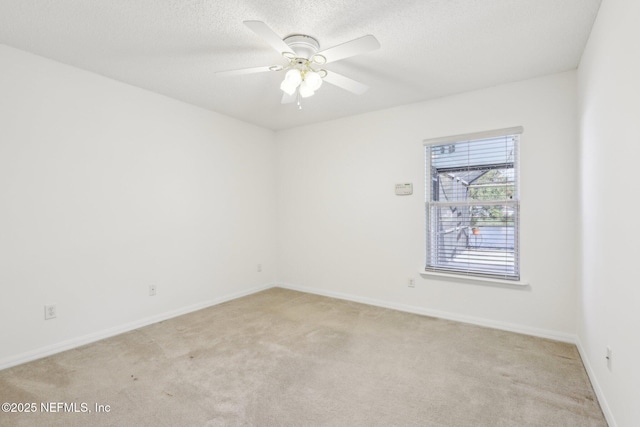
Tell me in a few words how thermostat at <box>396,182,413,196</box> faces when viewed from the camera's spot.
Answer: facing the viewer

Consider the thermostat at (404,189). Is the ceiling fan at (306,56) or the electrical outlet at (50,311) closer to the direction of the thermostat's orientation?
the ceiling fan

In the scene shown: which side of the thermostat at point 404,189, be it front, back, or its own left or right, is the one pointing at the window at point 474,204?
left

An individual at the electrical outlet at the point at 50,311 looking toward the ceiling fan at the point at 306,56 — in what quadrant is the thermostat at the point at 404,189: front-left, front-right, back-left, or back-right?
front-left

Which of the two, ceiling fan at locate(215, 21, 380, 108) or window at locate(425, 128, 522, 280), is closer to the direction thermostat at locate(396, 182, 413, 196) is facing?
the ceiling fan

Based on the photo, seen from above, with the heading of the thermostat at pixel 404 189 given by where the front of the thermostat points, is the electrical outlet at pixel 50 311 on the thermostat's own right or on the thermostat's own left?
on the thermostat's own right

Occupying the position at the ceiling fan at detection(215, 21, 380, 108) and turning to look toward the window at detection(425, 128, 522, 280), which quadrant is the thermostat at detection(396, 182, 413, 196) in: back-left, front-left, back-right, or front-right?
front-left

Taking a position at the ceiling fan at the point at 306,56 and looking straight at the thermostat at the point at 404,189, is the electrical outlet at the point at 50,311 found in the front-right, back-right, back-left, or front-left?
back-left

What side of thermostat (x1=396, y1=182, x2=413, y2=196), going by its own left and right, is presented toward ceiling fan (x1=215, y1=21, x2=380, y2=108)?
front

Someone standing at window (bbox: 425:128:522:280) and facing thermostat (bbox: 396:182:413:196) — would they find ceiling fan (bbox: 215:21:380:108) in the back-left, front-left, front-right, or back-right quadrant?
front-left

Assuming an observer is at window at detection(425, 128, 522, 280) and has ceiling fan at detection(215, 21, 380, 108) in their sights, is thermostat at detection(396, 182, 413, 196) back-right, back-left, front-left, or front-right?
front-right
